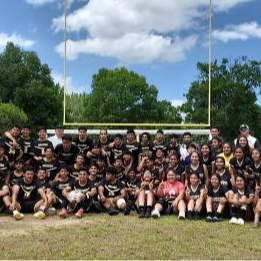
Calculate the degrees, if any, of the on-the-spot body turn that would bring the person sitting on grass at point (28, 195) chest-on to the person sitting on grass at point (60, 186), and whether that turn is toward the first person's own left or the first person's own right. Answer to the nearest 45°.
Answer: approximately 90° to the first person's own left

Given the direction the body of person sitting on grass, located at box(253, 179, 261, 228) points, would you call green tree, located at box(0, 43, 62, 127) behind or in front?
behind

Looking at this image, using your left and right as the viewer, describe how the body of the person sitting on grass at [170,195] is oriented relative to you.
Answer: facing the viewer

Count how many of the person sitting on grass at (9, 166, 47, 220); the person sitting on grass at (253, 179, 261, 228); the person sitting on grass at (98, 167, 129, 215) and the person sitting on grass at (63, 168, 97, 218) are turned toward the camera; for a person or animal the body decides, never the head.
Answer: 4

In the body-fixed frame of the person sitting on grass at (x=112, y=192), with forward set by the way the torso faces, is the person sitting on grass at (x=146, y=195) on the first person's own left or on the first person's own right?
on the first person's own left

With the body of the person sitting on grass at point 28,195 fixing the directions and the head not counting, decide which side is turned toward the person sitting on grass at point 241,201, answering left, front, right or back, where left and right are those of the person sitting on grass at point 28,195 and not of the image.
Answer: left

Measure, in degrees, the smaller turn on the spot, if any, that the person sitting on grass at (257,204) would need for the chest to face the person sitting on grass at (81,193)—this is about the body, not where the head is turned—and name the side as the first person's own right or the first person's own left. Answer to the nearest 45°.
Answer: approximately 90° to the first person's own right

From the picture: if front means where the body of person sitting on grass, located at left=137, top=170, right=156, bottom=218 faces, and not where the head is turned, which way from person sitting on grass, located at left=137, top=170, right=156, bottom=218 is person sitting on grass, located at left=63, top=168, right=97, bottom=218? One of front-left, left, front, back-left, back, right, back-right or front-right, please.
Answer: right

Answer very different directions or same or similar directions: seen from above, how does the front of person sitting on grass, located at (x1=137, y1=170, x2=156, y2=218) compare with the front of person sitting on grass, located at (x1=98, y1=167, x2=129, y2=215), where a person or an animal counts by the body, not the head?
same or similar directions

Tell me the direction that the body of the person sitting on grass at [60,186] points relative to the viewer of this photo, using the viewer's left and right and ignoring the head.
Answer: facing the viewer

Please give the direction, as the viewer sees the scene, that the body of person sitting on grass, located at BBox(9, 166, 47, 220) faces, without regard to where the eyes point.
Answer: toward the camera

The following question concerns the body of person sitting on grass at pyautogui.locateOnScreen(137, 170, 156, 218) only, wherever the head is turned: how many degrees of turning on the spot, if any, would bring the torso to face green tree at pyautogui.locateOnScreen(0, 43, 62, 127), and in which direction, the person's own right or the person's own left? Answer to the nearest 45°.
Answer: approximately 180°

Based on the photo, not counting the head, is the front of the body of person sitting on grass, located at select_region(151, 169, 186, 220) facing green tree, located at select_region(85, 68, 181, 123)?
no

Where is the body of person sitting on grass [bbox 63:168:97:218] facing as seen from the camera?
toward the camera

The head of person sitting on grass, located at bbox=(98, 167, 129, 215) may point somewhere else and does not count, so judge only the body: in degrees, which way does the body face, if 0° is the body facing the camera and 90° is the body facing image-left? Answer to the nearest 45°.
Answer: approximately 0°
